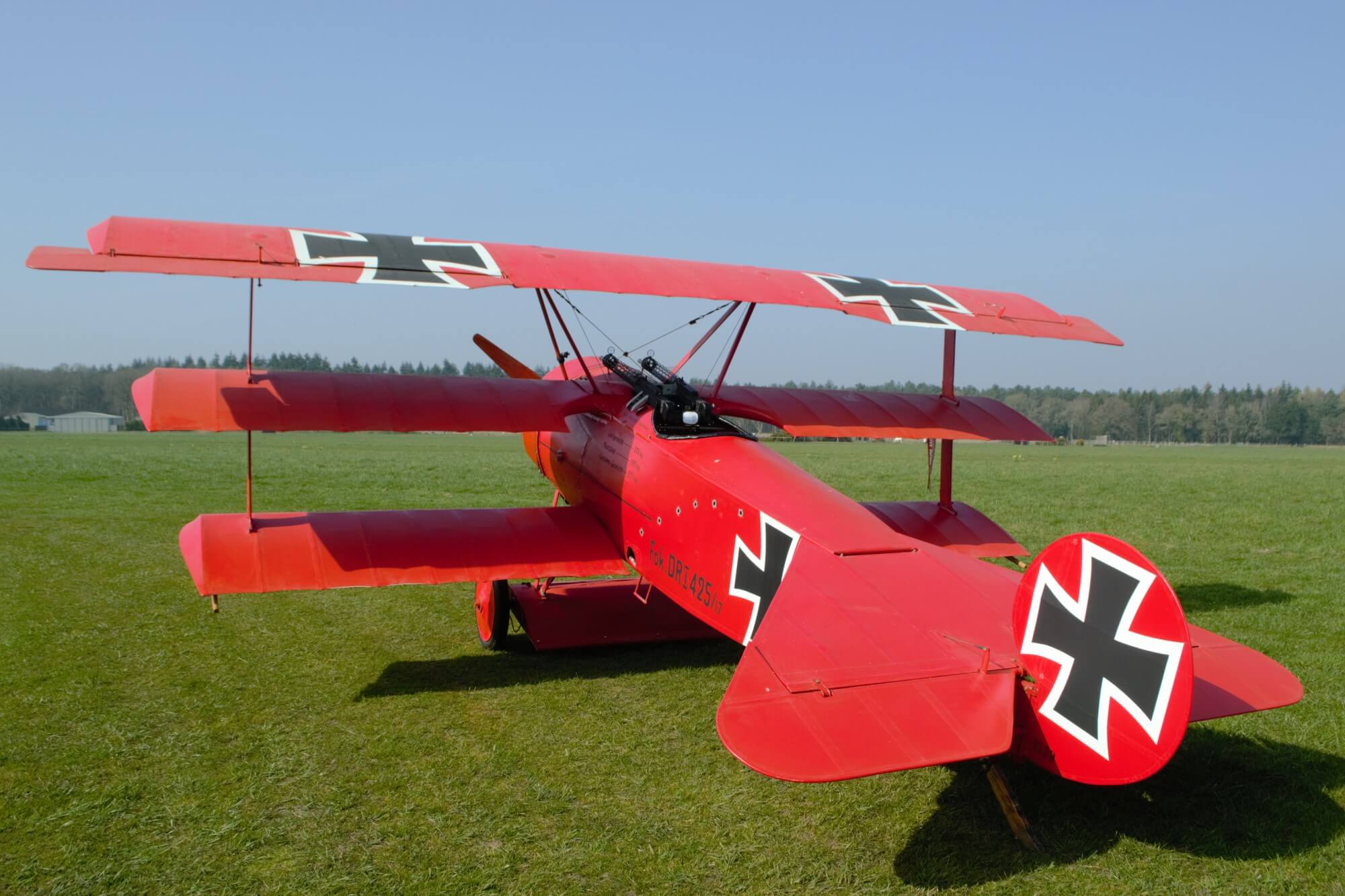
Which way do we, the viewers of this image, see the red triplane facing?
facing away from the viewer and to the left of the viewer
